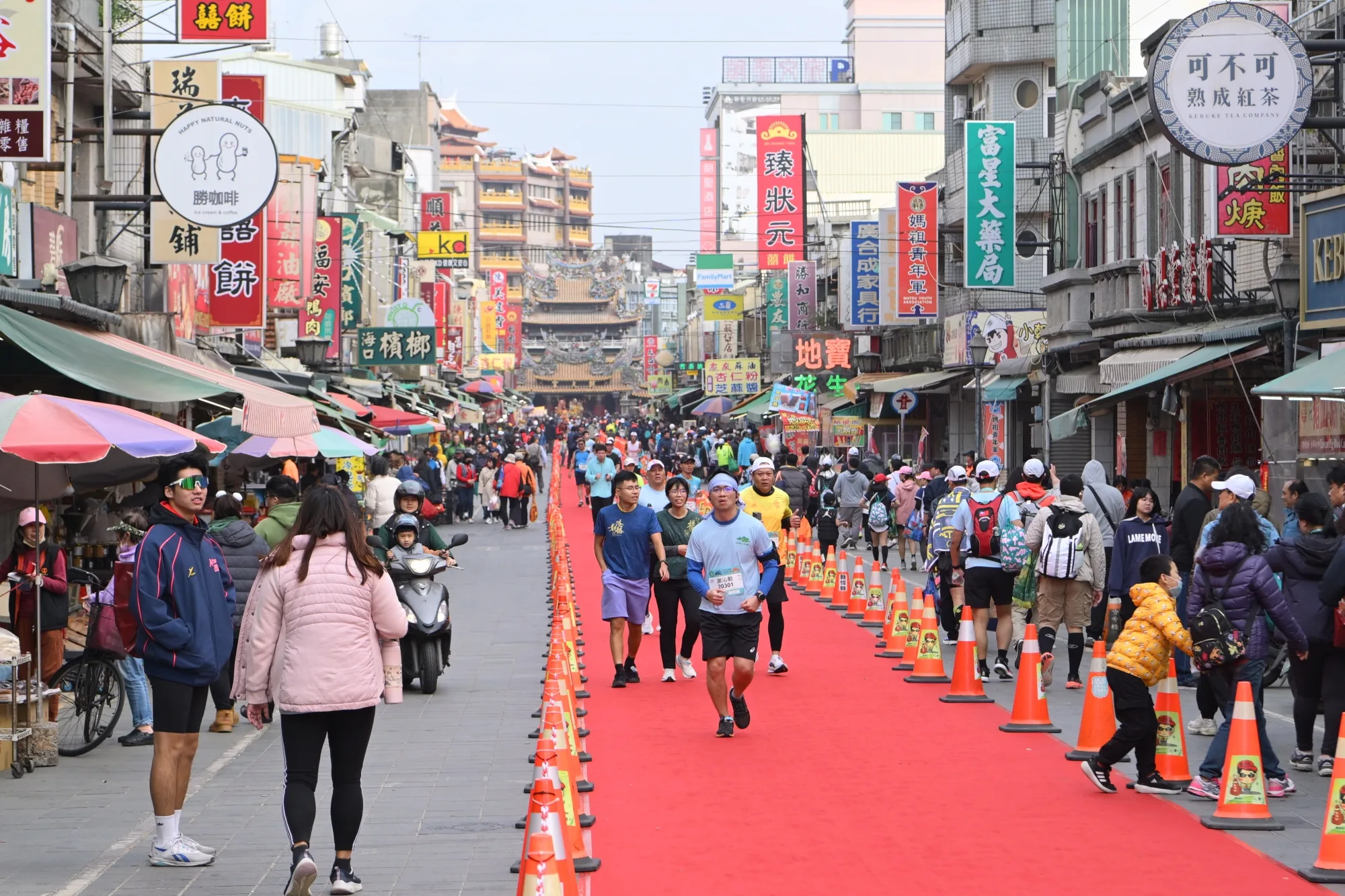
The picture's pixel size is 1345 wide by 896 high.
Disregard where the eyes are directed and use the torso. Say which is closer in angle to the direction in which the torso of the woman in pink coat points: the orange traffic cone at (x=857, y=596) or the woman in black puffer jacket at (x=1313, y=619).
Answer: the orange traffic cone

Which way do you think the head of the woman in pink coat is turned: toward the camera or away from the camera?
away from the camera

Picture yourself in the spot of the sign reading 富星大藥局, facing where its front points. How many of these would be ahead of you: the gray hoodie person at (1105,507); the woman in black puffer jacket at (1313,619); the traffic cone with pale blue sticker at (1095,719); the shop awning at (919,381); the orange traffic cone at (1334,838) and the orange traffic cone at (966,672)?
5

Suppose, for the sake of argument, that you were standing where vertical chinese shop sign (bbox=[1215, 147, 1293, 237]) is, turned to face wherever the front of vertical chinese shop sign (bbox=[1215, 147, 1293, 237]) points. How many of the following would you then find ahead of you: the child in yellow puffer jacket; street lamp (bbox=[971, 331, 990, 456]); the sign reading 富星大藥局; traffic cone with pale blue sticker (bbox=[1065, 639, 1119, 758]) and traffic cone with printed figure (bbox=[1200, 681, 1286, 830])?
3

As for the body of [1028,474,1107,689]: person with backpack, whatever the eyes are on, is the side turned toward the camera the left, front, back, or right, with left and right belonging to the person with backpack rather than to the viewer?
back

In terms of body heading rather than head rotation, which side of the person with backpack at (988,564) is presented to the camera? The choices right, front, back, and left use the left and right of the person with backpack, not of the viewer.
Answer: back

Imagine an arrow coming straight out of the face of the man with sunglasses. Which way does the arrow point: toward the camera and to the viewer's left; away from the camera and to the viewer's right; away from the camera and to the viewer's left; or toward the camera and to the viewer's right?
toward the camera and to the viewer's right

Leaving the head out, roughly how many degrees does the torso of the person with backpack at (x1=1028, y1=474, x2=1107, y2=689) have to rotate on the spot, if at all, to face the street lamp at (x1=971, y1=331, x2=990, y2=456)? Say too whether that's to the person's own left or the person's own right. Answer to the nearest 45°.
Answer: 0° — they already face it

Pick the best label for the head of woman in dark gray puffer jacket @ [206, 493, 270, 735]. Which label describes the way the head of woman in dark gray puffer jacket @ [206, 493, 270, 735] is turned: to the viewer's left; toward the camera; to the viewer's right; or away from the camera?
away from the camera

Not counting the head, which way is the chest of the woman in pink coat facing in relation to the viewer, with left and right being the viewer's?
facing away from the viewer

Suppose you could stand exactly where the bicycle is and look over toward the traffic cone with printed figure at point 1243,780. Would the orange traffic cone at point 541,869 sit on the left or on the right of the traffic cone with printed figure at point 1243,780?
right

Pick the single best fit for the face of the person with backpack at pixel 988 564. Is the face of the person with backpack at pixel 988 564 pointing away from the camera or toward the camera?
away from the camera

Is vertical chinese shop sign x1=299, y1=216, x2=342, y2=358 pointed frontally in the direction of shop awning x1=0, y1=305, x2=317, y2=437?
yes
